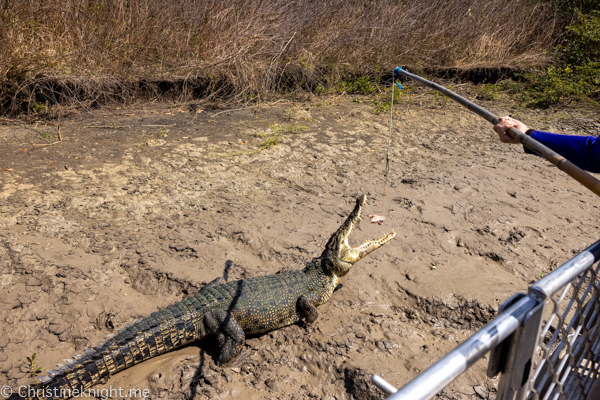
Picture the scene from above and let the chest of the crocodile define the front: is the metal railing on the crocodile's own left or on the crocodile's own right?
on the crocodile's own right

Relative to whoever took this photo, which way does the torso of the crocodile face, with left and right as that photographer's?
facing away from the viewer and to the right of the viewer

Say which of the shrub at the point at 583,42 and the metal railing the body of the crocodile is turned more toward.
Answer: the shrub

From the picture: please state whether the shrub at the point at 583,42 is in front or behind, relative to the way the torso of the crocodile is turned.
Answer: in front
